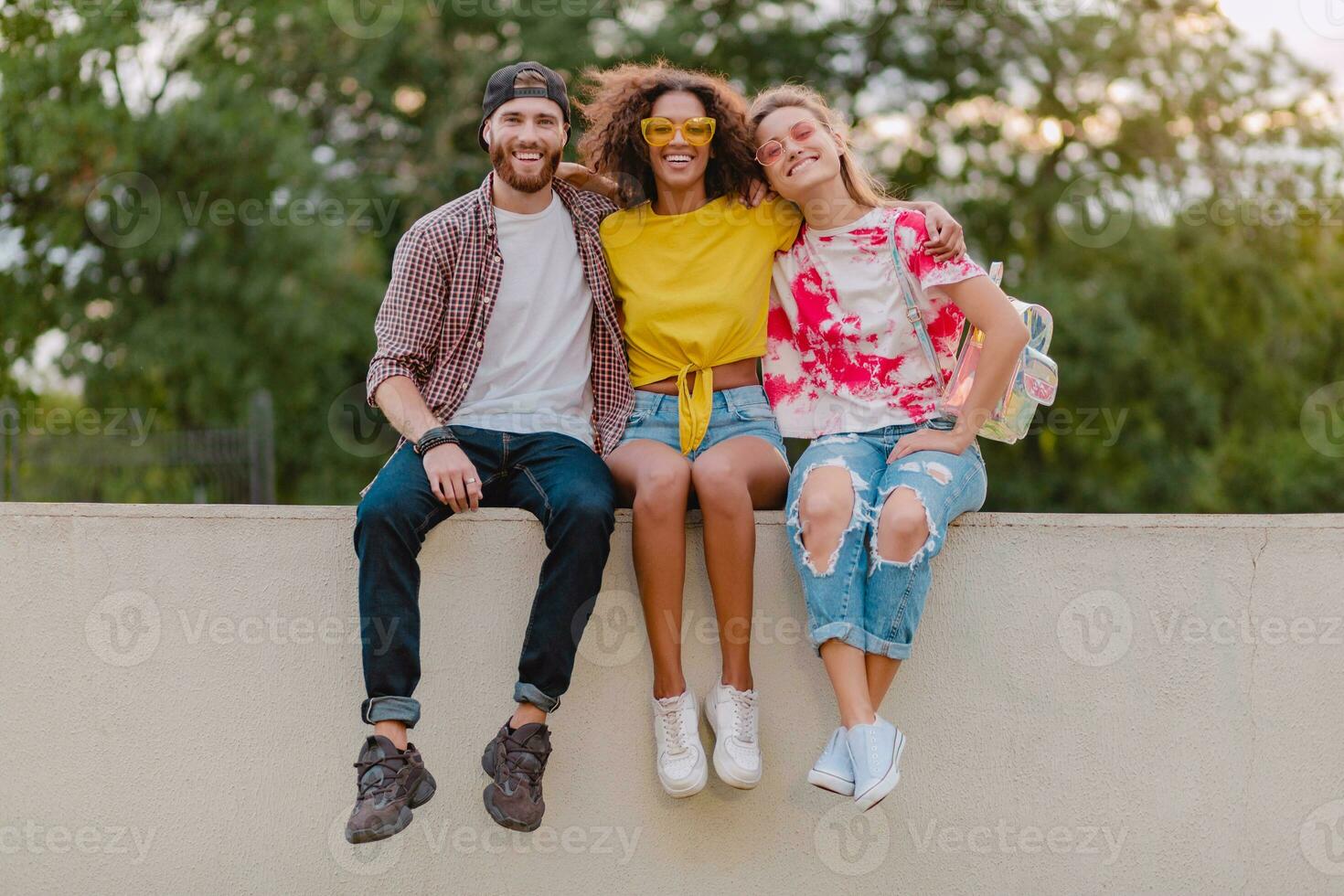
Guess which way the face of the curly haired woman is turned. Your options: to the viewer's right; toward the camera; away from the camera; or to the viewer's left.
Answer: toward the camera

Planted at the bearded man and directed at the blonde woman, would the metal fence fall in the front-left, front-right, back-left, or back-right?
back-left

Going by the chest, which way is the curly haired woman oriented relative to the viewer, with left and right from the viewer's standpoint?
facing the viewer

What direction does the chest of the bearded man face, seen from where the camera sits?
toward the camera

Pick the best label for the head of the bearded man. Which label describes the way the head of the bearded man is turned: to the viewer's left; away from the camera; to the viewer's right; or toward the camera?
toward the camera

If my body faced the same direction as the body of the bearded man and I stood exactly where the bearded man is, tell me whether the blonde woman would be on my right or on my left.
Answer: on my left

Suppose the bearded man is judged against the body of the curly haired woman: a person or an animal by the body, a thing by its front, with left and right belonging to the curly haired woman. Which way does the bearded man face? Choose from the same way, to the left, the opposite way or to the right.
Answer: the same way

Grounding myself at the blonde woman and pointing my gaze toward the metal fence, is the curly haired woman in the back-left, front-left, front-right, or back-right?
front-left

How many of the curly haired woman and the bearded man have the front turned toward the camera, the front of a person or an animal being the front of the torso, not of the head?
2

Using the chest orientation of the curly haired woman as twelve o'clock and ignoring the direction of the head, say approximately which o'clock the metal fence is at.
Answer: The metal fence is roughly at 5 o'clock from the curly haired woman.
